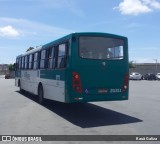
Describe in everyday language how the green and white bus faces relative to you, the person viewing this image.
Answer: facing away from the viewer and to the left of the viewer
